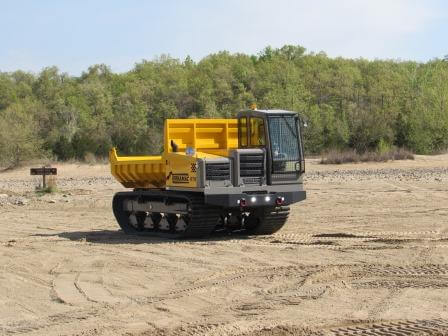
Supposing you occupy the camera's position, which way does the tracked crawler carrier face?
facing the viewer and to the right of the viewer
